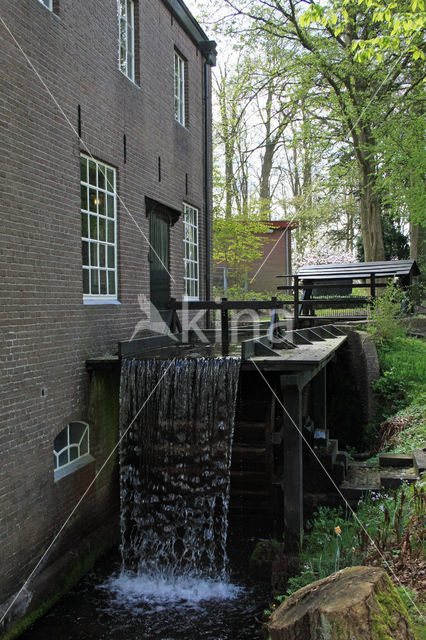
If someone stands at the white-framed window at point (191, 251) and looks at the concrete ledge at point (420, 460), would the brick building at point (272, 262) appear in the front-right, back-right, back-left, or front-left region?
back-left

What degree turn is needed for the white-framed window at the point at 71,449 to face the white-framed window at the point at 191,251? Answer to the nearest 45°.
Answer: approximately 90° to its left

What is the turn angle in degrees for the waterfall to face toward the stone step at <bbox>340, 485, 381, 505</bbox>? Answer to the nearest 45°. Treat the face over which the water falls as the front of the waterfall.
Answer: approximately 135° to its left

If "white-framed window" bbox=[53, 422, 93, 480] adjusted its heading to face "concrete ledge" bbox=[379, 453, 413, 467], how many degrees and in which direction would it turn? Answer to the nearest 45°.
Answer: approximately 45° to its left

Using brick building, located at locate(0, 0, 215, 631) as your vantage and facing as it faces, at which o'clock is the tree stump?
The tree stump is roughly at 1 o'clock from the brick building.

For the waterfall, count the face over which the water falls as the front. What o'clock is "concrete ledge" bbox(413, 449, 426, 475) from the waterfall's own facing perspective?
The concrete ledge is roughly at 9 o'clock from the waterfall.
